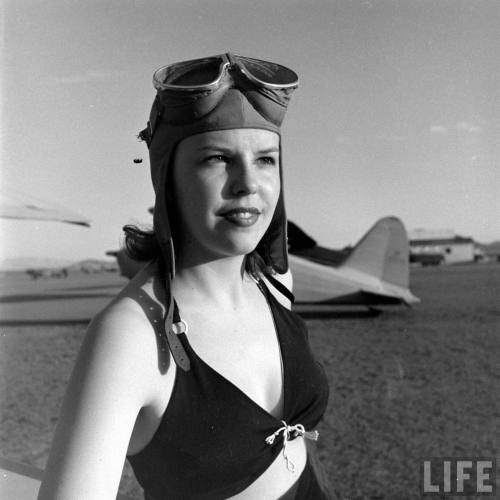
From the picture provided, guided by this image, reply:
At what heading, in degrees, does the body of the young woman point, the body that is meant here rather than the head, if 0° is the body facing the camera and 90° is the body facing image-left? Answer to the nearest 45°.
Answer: approximately 315°

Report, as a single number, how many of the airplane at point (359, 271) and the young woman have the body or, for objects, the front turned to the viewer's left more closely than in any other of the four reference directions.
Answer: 1

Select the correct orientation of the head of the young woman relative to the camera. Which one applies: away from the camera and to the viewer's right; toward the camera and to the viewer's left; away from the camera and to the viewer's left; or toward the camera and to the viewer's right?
toward the camera and to the viewer's right

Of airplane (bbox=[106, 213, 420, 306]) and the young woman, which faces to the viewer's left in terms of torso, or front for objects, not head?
the airplane

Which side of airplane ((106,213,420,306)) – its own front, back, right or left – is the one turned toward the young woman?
left

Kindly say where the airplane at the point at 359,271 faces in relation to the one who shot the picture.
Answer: facing to the left of the viewer

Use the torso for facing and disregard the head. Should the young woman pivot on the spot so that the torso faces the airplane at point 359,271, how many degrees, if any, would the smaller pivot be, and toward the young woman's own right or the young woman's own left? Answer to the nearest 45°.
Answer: approximately 135° to the young woman's own left
